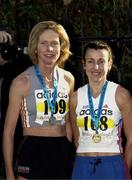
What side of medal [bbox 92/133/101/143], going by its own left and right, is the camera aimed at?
front

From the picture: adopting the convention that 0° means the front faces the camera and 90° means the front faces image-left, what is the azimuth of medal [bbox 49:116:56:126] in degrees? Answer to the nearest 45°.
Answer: approximately 0°

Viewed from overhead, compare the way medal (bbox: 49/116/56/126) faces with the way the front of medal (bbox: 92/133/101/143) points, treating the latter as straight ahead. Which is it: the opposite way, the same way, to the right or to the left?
the same way

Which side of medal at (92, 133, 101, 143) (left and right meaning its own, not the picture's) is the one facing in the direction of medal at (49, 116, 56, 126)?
right

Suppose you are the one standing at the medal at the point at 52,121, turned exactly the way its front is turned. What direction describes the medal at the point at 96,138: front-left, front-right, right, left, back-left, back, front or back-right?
left

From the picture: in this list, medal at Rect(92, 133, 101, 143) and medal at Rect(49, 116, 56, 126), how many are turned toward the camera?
2
